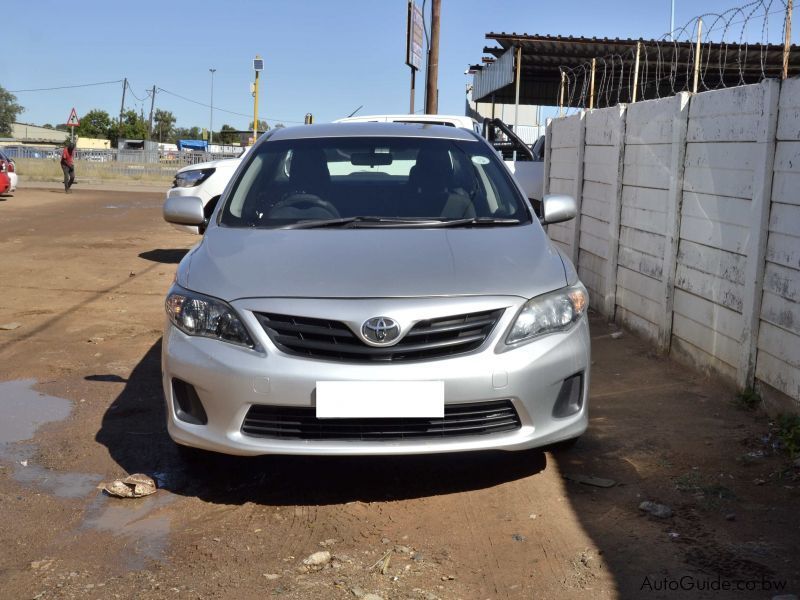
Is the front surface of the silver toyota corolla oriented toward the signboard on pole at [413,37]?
no

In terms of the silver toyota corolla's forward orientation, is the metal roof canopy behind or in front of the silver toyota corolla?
behind

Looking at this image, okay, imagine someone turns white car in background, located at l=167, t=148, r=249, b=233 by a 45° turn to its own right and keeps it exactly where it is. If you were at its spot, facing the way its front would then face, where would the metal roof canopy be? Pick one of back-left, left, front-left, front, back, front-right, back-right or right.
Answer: back-right

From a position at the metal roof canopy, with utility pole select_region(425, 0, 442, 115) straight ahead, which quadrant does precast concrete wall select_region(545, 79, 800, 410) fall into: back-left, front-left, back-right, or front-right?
back-left

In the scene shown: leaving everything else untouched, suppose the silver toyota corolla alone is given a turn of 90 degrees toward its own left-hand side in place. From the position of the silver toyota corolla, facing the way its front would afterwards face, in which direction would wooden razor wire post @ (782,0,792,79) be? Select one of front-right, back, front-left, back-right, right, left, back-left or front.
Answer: front-left

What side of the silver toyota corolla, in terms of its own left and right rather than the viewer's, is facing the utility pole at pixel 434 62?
back

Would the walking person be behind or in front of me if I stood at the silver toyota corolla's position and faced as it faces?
behind

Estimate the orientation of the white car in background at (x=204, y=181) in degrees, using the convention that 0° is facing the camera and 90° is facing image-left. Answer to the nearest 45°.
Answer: approximately 45°

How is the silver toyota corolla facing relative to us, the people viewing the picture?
facing the viewer

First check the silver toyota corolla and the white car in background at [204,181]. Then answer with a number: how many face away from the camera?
0
